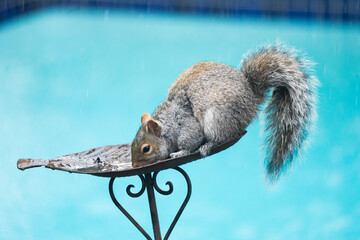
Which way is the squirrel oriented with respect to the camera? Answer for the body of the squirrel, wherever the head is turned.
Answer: to the viewer's left
